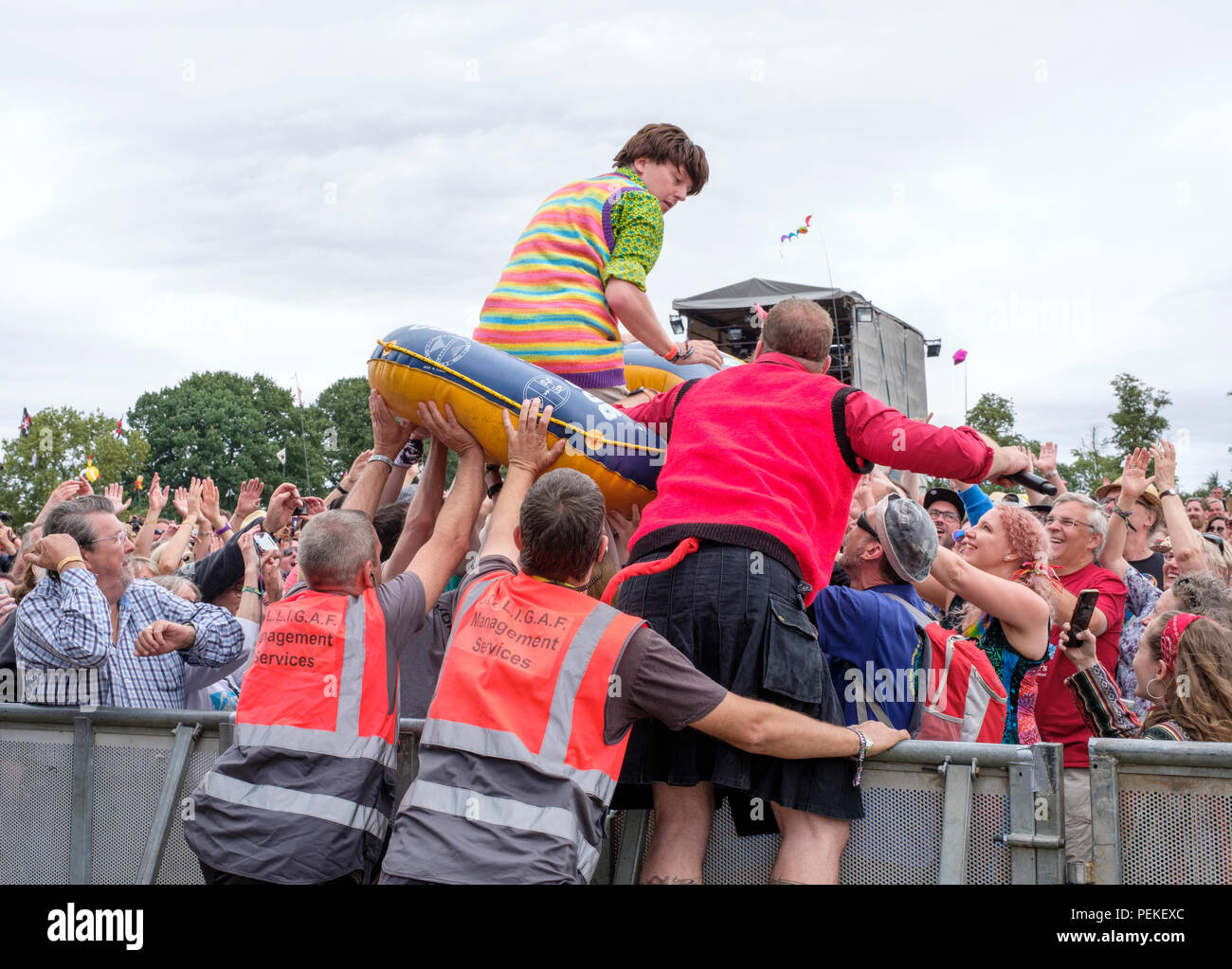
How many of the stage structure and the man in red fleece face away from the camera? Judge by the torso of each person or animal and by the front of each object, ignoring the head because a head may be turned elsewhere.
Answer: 1

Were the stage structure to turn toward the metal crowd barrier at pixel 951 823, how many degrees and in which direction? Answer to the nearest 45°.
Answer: approximately 45° to its left

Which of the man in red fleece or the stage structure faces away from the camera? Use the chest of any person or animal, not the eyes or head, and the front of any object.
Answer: the man in red fleece

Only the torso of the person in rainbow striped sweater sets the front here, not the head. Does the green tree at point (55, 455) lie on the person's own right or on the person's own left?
on the person's own left

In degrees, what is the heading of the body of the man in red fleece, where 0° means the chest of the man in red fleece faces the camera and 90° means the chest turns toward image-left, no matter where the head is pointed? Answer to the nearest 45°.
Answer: approximately 180°

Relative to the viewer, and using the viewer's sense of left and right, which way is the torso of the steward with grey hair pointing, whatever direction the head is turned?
facing away from the viewer and to the right of the viewer

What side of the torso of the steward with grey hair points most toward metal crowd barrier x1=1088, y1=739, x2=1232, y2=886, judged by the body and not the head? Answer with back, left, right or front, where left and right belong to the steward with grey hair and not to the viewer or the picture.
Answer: right

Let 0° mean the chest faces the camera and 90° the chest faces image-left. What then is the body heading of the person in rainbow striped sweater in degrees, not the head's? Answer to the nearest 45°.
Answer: approximately 225°

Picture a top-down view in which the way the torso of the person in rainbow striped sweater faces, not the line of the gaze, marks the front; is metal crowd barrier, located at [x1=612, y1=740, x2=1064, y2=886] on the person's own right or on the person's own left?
on the person's own right
